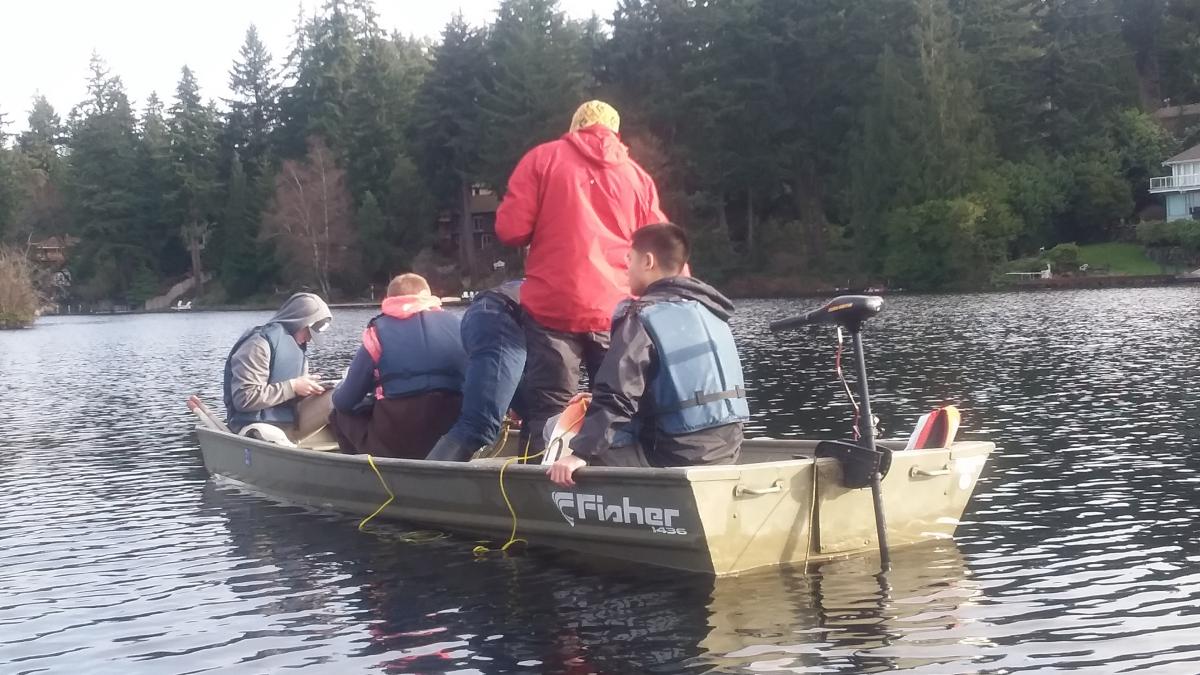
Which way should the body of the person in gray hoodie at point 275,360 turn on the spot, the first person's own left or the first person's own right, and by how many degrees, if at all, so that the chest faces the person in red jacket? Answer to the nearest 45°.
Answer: approximately 45° to the first person's own right

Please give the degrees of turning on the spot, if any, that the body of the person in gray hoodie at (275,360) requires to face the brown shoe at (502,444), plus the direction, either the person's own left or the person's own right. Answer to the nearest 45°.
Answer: approximately 45° to the person's own right

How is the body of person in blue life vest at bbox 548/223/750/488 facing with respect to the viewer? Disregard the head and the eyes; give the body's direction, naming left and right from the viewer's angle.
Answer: facing away from the viewer and to the left of the viewer

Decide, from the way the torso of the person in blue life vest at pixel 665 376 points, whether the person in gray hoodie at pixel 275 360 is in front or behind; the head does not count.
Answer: in front

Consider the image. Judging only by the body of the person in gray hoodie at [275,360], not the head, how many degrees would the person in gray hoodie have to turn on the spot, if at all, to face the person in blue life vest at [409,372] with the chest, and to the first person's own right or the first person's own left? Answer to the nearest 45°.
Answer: approximately 45° to the first person's own right

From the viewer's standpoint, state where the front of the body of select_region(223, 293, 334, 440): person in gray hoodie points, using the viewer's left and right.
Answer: facing to the right of the viewer

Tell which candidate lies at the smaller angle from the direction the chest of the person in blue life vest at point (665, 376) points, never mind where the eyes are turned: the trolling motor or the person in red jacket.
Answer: the person in red jacket

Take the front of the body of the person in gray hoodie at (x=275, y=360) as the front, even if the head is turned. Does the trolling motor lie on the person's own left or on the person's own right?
on the person's own right

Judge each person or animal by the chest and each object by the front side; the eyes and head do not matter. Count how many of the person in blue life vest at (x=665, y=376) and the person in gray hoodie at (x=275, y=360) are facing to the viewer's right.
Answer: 1

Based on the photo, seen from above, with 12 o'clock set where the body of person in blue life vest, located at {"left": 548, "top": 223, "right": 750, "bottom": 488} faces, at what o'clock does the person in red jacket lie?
The person in red jacket is roughly at 1 o'clock from the person in blue life vest.

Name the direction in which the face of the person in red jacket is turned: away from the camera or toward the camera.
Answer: away from the camera
